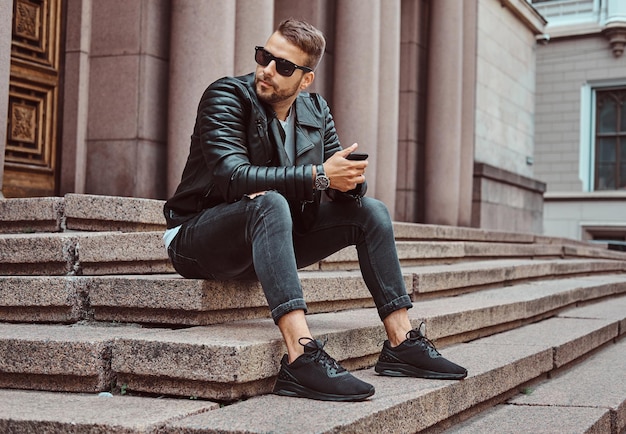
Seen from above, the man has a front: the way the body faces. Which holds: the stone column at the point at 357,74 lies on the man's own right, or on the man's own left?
on the man's own left

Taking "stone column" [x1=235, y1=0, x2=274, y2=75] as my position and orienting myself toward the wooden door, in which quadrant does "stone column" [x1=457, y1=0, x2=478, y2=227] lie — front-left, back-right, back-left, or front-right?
back-right

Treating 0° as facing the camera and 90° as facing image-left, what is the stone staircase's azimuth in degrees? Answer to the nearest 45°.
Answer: approximately 315°

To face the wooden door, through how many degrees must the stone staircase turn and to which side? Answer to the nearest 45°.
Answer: approximately 180°

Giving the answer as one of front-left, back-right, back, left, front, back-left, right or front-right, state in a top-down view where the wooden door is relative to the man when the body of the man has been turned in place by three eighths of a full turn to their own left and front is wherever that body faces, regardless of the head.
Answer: front-left

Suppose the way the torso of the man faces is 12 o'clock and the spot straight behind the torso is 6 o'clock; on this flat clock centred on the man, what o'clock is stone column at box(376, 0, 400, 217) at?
The stone column is roughly at 8 o'clock from the man.

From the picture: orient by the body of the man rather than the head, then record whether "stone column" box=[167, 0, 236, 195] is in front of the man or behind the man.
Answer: behind

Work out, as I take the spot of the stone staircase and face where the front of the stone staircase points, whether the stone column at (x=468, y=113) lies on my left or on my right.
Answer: on my left

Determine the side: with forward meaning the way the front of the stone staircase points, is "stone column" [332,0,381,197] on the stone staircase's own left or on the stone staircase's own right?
on the stone staircase's own left
